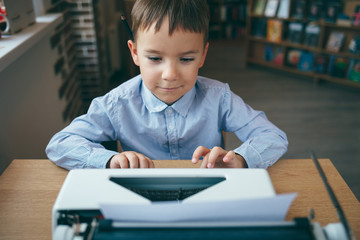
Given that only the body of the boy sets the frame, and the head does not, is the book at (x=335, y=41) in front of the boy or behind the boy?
behind

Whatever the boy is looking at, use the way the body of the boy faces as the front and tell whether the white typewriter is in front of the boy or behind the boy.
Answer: in front

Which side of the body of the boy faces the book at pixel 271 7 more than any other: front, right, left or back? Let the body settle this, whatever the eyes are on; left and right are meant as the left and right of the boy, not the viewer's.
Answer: back

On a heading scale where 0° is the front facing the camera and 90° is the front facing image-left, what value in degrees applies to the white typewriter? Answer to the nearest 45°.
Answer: approximately 180°

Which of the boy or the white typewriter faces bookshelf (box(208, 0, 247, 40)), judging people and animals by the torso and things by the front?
the white typewriter

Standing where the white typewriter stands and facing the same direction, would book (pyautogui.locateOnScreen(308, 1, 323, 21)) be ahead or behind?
ahead

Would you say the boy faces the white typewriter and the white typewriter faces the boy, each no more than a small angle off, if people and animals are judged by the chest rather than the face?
yes

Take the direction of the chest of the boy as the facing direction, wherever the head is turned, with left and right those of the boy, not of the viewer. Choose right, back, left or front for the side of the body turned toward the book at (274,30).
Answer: back
